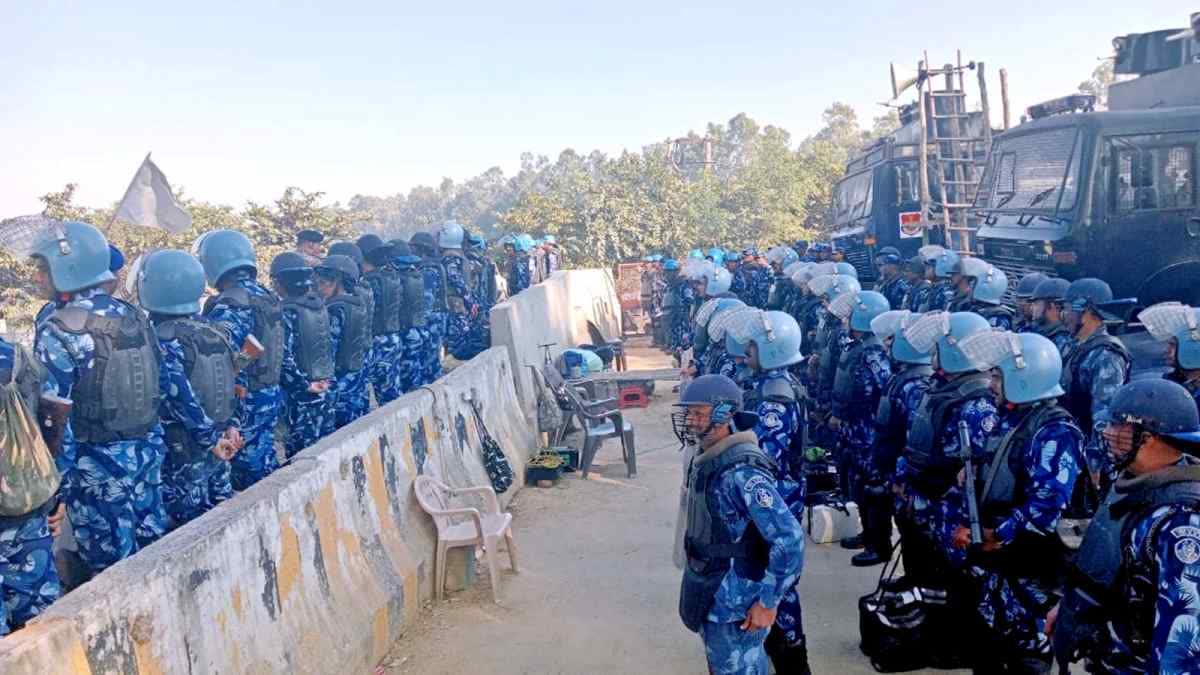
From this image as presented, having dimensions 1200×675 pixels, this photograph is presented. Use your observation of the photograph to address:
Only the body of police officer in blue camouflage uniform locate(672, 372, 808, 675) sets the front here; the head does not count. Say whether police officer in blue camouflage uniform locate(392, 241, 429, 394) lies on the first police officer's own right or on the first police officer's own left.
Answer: on the first police officer's own right

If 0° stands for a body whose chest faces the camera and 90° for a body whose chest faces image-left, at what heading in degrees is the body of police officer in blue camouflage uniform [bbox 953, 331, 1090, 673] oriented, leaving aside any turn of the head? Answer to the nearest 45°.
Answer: approximately 90°

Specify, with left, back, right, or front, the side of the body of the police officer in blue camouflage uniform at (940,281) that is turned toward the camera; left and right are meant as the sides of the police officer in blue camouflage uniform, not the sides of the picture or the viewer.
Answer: left

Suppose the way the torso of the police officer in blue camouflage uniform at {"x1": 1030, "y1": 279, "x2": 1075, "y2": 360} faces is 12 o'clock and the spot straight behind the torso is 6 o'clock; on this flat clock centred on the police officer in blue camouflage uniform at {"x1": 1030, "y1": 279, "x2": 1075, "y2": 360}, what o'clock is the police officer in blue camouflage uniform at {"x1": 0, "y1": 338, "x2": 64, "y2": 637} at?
the police officer in blue camouflage uniform at {"x1": 0, "y1": 338, "x2": 64, "y2": 637} is roughly at 10 o'clock from the police officer in blue camouflage uniform at {"x1": 1030, "y1": 279, "x2": 1075, "y2": 360}.

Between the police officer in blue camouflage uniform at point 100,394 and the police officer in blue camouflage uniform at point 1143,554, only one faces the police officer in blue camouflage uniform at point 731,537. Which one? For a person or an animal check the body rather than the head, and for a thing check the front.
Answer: the police officer in blue camouflage uniform at point 1143,554

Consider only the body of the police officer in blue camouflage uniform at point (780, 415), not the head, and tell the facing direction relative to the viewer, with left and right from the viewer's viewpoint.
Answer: facing to the left of the viewer
